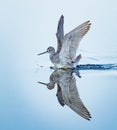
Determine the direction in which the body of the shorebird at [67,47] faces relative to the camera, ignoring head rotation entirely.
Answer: to the viewer's left
